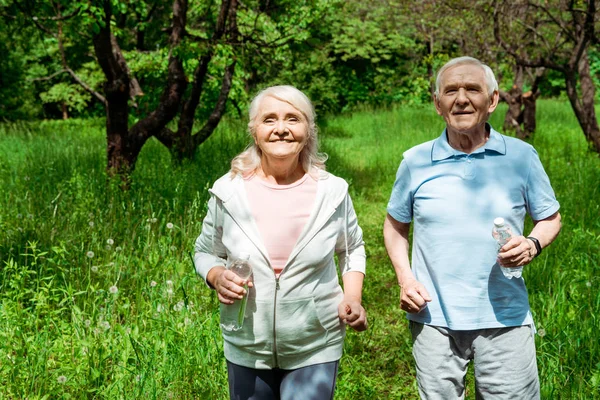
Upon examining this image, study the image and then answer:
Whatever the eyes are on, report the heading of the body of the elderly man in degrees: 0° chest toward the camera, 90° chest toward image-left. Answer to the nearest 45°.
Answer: approximately 0°

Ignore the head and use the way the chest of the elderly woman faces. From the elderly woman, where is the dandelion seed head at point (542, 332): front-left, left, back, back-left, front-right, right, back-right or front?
back-left

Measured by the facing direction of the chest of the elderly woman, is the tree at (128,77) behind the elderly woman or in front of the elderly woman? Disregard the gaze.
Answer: behind

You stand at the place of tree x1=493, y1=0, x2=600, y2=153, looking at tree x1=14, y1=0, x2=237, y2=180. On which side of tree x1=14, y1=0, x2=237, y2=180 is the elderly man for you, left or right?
left

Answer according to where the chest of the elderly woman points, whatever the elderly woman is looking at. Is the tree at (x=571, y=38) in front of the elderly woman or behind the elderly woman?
behind

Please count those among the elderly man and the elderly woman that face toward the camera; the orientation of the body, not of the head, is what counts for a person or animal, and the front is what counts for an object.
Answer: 2

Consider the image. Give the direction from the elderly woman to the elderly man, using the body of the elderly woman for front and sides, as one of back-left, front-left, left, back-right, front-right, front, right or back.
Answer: left

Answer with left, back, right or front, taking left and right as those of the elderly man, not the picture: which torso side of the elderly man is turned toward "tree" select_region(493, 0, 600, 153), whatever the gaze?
back
